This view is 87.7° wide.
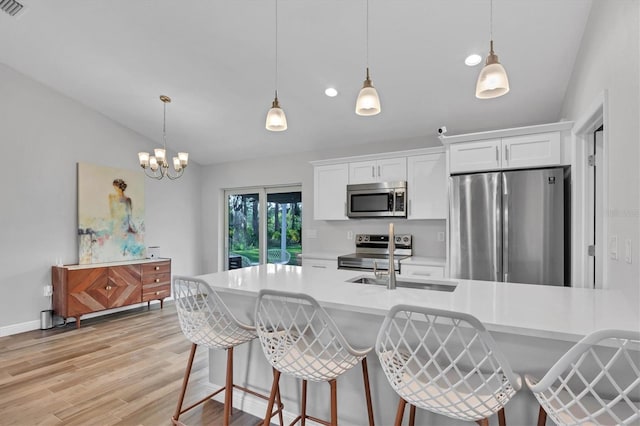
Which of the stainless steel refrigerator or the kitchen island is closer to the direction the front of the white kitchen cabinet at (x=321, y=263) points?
the kitchen island

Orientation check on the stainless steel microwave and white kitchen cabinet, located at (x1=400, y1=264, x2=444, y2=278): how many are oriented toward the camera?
2

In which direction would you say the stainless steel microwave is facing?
toward the camera

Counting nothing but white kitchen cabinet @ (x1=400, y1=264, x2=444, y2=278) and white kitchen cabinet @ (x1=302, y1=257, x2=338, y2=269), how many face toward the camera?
2

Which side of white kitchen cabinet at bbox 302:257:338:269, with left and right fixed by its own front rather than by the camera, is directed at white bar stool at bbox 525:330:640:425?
front

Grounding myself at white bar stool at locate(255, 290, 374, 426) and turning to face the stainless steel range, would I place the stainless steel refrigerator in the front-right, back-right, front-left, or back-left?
front-right

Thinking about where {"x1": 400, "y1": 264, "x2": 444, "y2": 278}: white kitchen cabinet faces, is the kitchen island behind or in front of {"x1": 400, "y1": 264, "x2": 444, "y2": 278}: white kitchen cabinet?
in front

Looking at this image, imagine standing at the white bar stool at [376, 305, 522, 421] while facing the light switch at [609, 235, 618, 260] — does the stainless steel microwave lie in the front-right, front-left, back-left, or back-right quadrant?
front-left

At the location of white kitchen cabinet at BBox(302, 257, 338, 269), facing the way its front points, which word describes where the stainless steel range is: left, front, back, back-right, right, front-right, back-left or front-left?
left

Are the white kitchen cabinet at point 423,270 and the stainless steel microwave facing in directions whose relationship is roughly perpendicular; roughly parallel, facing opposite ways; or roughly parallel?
roughly parallel

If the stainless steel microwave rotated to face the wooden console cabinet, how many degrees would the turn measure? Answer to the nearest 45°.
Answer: approximately 90° to its right

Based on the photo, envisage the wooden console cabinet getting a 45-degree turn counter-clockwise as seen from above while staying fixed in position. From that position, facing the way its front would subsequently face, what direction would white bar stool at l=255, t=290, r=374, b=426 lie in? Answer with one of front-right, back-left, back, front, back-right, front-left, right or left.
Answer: right

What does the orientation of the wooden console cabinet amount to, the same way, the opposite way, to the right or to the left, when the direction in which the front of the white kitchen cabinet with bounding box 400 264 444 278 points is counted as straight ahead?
to the left

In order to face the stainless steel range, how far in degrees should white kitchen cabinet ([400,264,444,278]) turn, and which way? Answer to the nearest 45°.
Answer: approximately 135° to its right

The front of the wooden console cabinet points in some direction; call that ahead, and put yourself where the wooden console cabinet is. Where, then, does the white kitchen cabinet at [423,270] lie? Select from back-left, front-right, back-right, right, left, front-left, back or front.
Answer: front

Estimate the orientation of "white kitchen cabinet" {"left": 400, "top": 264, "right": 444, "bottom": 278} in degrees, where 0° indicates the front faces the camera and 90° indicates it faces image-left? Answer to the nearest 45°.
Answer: approximately 0°

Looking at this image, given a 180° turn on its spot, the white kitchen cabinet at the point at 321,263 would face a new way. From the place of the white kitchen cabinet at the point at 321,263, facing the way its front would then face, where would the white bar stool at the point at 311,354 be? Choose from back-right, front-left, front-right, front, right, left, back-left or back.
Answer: back
